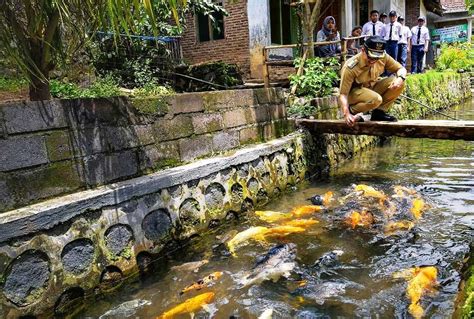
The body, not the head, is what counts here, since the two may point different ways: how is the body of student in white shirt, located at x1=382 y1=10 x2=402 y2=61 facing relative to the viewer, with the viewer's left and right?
facing the viewer

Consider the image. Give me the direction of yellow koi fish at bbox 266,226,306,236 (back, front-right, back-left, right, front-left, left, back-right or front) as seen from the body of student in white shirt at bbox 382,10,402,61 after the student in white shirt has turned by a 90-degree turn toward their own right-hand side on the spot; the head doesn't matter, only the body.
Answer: left

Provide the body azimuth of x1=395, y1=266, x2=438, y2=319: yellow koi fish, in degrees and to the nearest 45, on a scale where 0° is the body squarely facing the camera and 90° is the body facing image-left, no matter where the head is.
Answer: approximately 225°

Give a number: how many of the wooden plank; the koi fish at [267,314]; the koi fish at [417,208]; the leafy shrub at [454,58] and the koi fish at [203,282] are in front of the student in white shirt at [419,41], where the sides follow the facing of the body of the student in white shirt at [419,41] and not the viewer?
4

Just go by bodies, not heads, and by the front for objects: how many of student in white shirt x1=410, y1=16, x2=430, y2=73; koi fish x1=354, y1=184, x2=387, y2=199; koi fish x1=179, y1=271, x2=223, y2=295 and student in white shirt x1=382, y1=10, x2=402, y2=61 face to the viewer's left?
1

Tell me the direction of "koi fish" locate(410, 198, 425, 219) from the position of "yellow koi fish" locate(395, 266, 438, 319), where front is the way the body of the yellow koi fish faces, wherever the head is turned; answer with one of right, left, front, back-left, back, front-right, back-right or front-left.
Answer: front-left

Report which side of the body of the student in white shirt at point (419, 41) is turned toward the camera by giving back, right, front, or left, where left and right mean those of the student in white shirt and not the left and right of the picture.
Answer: front

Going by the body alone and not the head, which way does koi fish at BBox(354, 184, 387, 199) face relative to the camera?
to the viewer's left

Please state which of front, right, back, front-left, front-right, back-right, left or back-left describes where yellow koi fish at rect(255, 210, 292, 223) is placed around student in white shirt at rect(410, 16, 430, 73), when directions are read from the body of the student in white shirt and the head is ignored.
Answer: front

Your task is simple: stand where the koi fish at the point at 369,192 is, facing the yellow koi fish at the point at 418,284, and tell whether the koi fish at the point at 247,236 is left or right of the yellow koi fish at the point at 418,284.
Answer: right

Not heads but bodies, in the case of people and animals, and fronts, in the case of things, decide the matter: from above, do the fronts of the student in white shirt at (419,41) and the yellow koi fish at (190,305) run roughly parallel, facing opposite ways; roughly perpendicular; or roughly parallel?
roughly parallel, facing opposite ways

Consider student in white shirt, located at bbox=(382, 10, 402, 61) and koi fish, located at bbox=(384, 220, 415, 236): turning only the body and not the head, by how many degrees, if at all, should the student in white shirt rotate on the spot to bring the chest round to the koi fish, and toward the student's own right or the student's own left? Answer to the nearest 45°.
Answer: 0° — they already face it

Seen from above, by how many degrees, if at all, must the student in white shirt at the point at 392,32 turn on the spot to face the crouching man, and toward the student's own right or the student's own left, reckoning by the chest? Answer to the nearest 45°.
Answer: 0° — they already face them

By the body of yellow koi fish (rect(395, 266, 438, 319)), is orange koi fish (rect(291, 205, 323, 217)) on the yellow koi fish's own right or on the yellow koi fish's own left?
on the yellow koi fish's own left

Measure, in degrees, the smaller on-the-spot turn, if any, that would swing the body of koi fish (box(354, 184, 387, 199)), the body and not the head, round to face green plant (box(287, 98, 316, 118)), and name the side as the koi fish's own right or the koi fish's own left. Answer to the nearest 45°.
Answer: approximately 45° to the koi fish's own right

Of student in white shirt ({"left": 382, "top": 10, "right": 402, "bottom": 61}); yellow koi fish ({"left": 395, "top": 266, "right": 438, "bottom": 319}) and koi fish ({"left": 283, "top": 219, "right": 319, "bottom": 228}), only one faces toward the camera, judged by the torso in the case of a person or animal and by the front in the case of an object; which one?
the student in white shirt
